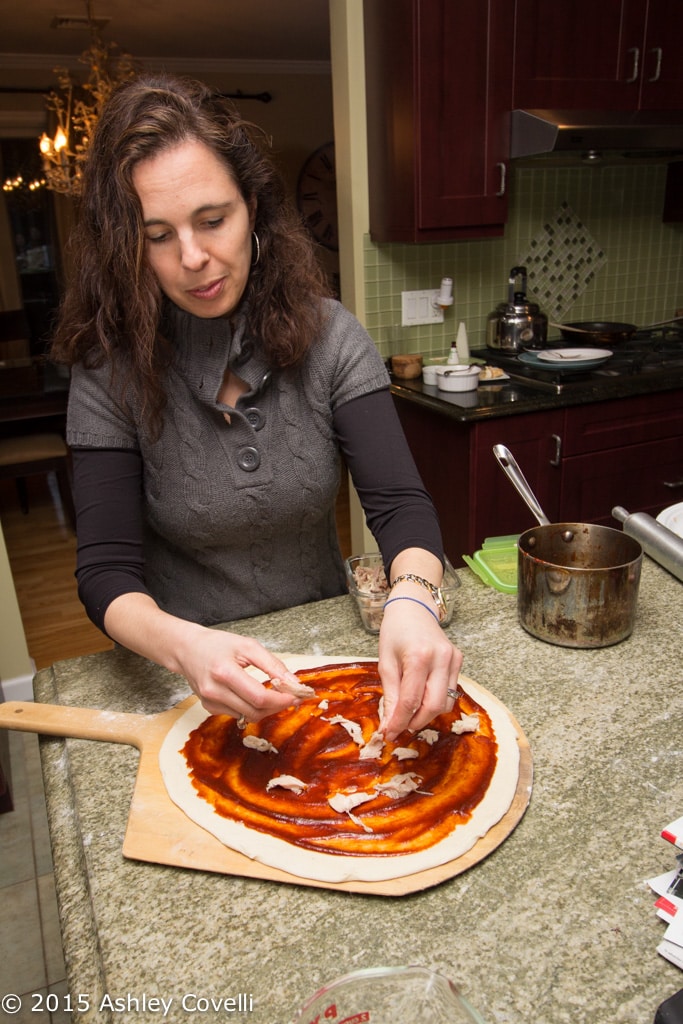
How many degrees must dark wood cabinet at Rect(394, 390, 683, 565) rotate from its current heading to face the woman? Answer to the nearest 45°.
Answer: approximately 45° to its right

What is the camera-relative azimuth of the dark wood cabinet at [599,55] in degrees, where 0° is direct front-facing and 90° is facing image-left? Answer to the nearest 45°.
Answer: approximately 315°

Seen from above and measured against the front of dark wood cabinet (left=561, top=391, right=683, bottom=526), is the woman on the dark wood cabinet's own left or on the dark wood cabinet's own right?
on the dark wood cabinet's own right

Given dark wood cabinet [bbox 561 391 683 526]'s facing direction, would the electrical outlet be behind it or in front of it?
behind

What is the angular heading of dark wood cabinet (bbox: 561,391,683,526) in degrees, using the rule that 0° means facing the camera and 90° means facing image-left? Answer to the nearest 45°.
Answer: approximately 315°

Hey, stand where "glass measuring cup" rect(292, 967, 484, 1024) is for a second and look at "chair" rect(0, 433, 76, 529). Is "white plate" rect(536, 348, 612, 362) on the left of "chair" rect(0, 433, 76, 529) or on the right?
right

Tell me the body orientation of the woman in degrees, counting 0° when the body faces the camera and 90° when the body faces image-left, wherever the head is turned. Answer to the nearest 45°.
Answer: approximately 0°

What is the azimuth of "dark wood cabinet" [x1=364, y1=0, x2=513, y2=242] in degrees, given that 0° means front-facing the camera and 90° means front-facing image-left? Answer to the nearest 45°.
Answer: approximately 315°
